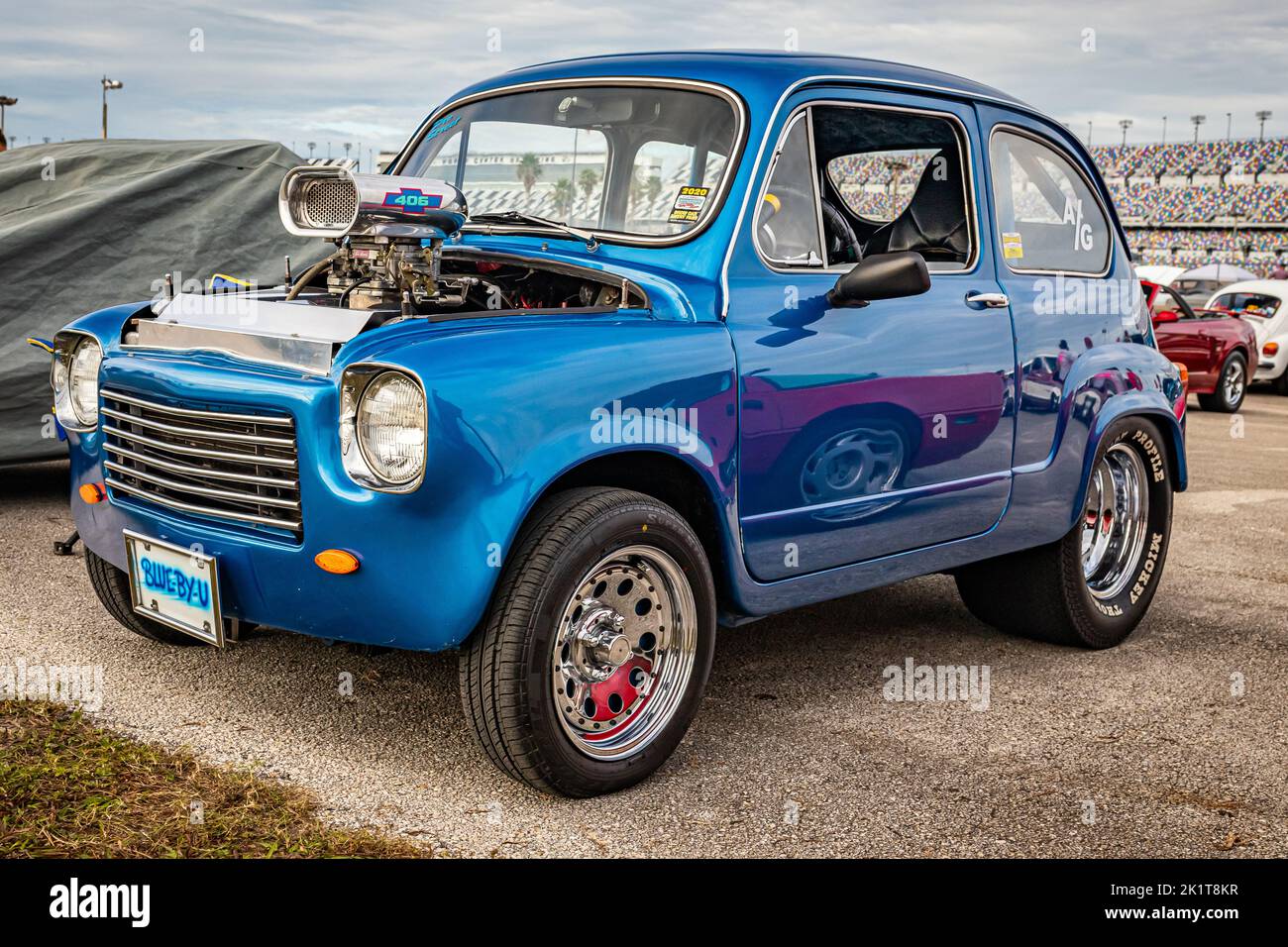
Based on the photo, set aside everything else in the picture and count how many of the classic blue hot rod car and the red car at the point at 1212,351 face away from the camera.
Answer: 0

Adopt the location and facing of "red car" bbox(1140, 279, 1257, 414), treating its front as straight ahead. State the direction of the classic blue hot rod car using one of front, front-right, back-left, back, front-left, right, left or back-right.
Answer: front-left

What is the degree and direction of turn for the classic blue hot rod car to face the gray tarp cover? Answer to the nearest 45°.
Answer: approximately 90° to its right

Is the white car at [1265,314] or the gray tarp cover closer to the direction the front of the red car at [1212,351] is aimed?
the gray tarp cover

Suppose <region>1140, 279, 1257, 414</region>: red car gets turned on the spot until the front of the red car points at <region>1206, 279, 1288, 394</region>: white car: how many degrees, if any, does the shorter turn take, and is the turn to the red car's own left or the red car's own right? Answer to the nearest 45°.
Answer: approximately 135° to the red car's own right

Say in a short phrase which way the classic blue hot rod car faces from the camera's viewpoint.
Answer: facing the viewer and to the left of the viewer

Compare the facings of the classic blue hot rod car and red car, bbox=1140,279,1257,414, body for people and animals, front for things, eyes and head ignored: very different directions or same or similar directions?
same or similar directions

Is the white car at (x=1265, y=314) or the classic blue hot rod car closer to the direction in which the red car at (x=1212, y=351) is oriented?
the classic blue hot rod car
